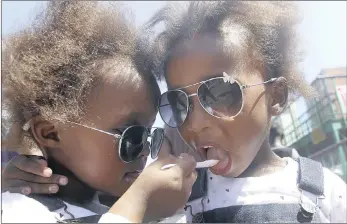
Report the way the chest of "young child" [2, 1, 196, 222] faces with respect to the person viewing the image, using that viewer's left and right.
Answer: facing the viewer and to the right of the viewer

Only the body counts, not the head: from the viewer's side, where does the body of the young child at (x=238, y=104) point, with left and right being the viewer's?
facing the viewer and to the left of the viewer

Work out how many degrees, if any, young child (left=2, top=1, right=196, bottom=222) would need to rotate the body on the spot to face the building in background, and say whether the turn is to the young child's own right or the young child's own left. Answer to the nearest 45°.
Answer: approximately 90° to the young child's own left

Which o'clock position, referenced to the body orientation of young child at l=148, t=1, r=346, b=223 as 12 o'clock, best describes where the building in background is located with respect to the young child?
The building in background is roughly at 5 o'clock from the young child.

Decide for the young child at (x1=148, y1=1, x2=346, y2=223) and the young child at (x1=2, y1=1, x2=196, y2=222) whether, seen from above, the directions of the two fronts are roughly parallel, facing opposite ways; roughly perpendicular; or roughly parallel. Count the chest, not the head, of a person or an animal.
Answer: roughly perpendicular
